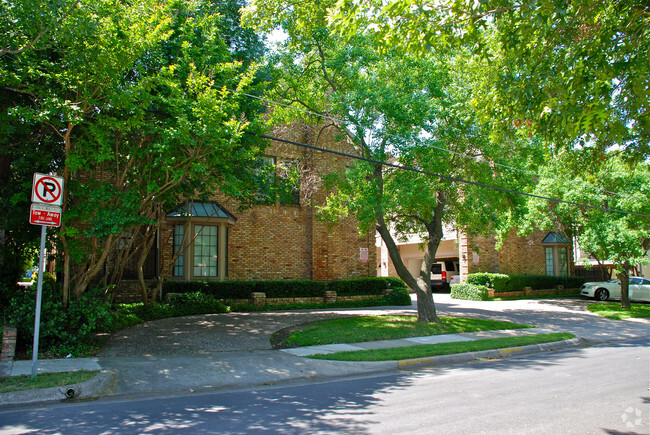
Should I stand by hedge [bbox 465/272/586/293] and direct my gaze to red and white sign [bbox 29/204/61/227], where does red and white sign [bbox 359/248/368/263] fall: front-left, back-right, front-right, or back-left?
front-right

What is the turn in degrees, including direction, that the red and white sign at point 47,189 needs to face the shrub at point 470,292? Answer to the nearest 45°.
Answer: approximately 135° to its left

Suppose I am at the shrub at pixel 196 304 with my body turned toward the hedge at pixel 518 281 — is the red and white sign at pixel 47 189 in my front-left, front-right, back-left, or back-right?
back-right

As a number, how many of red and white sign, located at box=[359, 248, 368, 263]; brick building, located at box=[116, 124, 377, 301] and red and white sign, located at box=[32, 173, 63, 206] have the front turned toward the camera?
3

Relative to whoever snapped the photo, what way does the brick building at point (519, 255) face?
facing the viewer

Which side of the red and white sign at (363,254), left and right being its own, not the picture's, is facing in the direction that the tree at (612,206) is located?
left

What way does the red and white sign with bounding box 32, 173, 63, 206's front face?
toward the camera

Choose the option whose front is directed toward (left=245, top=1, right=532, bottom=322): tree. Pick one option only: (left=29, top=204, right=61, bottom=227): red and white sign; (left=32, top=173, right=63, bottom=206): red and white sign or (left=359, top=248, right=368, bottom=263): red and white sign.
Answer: (left=359, top=248, right=368, bottom=263): red and white sign

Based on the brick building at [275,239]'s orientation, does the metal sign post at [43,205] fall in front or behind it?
in front

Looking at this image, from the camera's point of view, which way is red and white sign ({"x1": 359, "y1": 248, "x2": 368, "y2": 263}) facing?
toward the camera

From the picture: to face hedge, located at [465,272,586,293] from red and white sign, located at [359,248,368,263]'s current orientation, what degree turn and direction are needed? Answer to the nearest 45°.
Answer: approximately 135° to its left

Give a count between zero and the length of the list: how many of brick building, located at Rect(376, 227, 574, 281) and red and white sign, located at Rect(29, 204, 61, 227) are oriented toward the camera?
2
